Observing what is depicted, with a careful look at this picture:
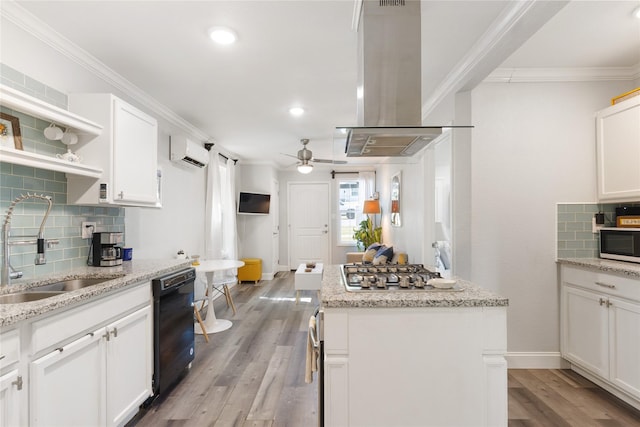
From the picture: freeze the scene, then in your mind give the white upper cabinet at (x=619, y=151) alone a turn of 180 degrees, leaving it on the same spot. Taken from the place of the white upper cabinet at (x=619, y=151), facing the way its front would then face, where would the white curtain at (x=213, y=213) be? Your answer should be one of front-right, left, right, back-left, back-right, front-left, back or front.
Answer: back-left

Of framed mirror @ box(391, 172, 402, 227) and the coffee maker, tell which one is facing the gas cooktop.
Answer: the coffee maker

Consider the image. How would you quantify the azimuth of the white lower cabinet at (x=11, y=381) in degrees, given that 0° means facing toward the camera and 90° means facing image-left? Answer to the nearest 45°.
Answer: approximately 315°

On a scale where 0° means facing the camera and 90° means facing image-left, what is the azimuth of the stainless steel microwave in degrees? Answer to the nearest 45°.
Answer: approximately 45°

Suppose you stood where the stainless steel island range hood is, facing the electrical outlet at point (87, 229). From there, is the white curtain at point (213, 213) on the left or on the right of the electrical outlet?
right

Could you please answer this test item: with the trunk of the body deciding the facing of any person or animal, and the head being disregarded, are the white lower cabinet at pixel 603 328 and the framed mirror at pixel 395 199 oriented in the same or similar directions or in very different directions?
same or similar directions

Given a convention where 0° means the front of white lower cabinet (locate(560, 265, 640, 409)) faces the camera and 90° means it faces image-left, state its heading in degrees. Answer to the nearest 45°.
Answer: approximately 45°

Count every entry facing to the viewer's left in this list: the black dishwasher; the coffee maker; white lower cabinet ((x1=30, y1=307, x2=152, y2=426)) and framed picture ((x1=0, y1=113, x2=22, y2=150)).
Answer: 0

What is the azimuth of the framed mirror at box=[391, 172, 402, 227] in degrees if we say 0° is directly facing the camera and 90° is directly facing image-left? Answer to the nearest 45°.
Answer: approximately 90°

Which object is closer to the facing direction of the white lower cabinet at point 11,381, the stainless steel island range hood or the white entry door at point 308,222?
the stainless steel island range hood

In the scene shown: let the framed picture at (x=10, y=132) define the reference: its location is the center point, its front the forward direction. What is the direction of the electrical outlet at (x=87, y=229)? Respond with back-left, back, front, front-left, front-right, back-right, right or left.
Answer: left

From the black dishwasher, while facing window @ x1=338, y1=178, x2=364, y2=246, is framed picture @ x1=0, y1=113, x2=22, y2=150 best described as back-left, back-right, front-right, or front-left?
back-left

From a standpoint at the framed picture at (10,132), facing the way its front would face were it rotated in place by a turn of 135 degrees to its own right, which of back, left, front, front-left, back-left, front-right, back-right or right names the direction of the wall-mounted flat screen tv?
back-right

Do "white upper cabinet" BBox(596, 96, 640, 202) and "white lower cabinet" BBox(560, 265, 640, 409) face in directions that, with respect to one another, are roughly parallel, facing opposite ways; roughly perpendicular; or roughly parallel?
roughly parallel
